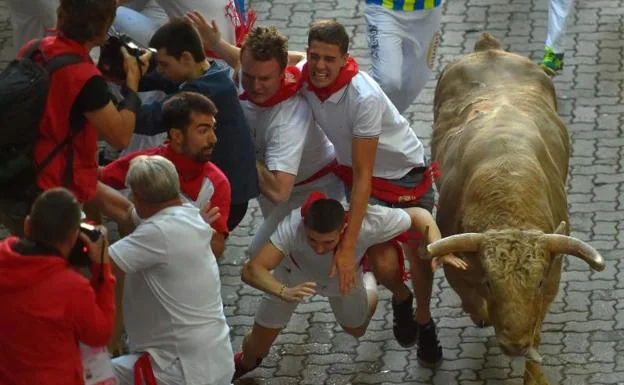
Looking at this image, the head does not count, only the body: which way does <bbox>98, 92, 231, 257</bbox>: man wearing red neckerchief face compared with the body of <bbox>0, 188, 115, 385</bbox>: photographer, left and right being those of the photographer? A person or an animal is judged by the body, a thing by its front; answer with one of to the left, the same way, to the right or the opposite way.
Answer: to the right

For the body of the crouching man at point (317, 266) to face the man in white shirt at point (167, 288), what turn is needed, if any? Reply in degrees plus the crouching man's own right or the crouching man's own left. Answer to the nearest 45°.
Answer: approximately 45° to the crouching man's own right

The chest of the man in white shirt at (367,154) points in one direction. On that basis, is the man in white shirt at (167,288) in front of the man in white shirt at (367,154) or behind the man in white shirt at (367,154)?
in front

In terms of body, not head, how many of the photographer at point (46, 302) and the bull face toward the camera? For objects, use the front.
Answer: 1

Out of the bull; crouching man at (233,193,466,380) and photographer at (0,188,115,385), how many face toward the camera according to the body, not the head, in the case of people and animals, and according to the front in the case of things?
2

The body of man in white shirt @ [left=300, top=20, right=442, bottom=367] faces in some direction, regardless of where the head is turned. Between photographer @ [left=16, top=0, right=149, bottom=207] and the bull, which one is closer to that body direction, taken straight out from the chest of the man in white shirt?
the photographer

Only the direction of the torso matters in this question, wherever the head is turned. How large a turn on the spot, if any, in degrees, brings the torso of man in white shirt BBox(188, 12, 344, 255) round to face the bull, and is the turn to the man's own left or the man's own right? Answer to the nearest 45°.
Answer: approximately 135° to the man's own left

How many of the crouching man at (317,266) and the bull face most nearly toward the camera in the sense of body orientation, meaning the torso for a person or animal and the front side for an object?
2

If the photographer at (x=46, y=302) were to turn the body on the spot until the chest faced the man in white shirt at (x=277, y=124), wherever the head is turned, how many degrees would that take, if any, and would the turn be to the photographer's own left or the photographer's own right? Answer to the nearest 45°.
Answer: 0° — they already face them

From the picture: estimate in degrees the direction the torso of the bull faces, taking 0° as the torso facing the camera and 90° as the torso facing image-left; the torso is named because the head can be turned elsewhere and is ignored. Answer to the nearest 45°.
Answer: approximately 0°

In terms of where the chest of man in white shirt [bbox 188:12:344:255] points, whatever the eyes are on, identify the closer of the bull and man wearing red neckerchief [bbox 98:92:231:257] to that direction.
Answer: the man wearing red neckerchief
